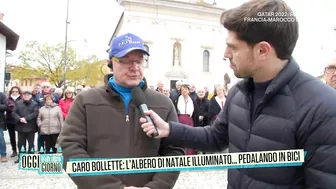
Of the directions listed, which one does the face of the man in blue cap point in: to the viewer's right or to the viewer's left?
to the viewer's right

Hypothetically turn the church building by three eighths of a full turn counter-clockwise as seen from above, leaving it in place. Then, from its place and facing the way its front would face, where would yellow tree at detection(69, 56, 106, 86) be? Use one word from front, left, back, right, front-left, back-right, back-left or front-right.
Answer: left

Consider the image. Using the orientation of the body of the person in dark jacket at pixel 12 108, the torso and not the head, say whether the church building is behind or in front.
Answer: behind

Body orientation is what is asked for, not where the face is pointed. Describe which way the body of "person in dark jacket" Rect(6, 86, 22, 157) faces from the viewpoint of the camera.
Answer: toward the camera

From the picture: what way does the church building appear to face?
toward the camera

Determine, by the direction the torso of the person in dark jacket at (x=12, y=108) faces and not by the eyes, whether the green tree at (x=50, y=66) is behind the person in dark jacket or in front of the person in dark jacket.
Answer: behind

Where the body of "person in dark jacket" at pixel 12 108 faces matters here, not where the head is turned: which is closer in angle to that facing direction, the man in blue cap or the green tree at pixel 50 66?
the man in blue cap

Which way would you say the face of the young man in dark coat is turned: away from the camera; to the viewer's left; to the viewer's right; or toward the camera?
to the viewer's left

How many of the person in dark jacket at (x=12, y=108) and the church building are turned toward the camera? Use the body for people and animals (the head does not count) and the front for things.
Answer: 2

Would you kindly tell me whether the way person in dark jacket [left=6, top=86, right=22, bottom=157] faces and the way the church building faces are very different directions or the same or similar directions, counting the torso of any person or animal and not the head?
same or similar directions

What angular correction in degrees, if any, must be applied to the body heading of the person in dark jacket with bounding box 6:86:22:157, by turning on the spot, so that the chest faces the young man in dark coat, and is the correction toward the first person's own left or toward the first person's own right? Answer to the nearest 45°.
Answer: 0° — they already face them

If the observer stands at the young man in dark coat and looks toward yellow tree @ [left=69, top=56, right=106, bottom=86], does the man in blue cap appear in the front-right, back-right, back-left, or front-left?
front-left

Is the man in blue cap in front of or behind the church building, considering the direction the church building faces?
in front

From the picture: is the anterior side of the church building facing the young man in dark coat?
yes

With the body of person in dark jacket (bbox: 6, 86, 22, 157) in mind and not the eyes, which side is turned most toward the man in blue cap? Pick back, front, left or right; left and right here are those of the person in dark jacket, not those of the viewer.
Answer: front
